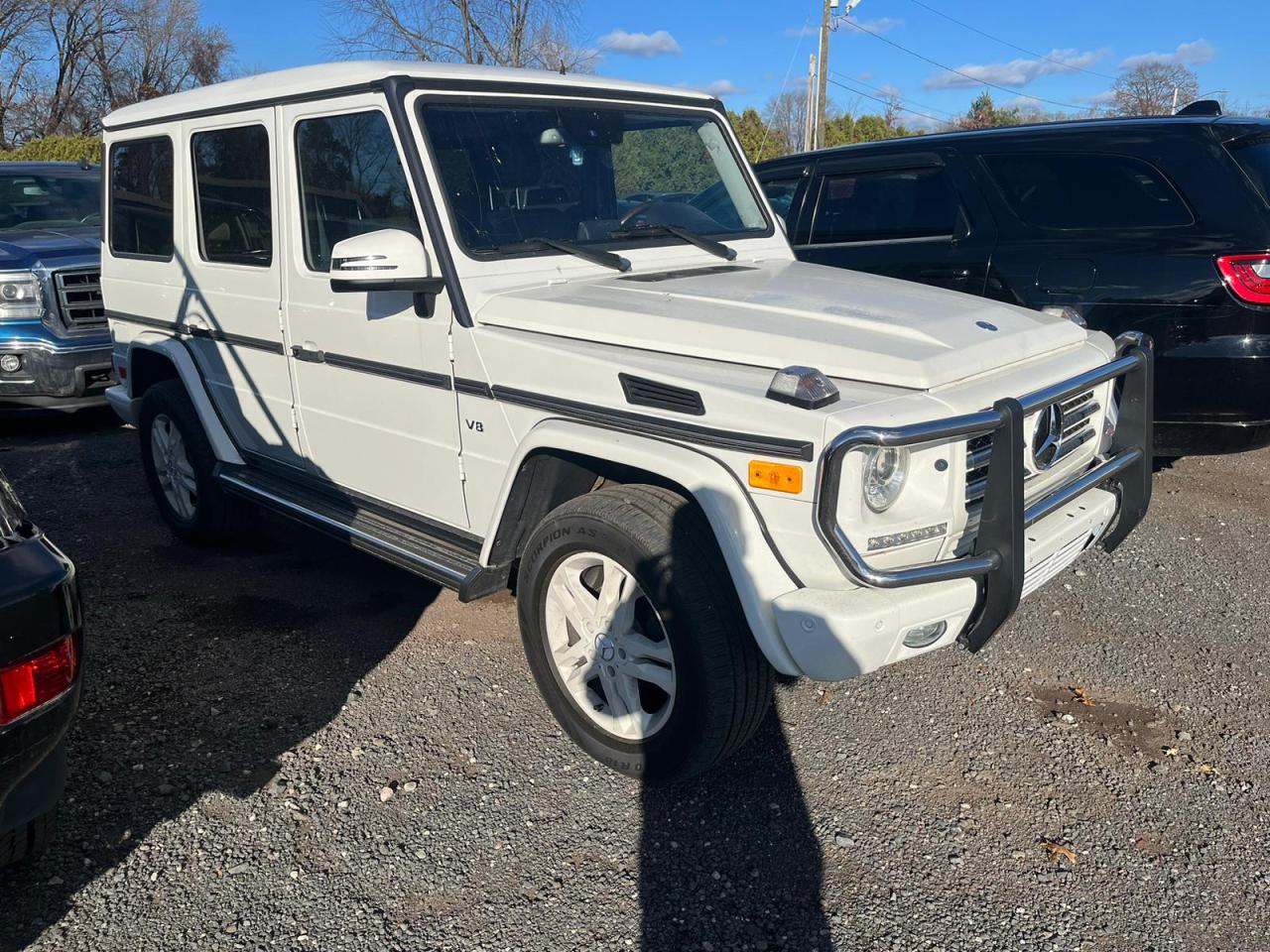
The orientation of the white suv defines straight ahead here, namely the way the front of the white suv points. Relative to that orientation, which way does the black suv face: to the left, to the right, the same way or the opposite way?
the opposite way

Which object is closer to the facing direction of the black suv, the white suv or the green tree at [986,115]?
the green tree

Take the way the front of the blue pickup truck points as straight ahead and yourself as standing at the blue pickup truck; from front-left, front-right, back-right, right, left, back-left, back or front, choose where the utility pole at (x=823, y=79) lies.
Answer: left

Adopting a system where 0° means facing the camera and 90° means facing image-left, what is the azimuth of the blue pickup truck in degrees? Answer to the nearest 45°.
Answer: approximately 315°

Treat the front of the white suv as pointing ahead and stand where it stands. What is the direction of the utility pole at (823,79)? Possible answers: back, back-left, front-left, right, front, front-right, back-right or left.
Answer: back-left

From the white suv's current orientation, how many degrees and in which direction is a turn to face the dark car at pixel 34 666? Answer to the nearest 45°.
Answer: approximately 90° to its right

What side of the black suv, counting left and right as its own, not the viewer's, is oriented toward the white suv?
left

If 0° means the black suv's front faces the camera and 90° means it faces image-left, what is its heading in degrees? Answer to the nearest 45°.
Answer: approximately 135°
